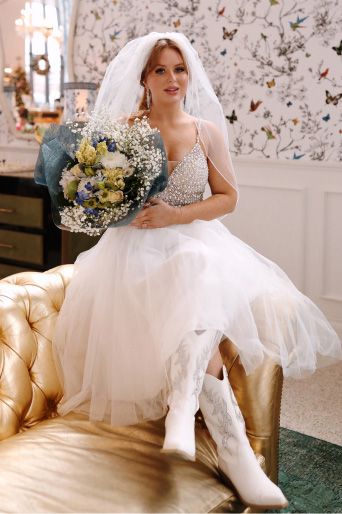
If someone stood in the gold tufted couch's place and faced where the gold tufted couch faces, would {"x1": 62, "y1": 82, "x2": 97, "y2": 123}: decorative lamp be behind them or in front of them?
behind

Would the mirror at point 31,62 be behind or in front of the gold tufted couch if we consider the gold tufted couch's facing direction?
behind

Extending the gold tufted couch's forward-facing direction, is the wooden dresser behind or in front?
behind

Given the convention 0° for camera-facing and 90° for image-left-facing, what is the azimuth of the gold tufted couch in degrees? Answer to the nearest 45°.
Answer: approximately 315°
